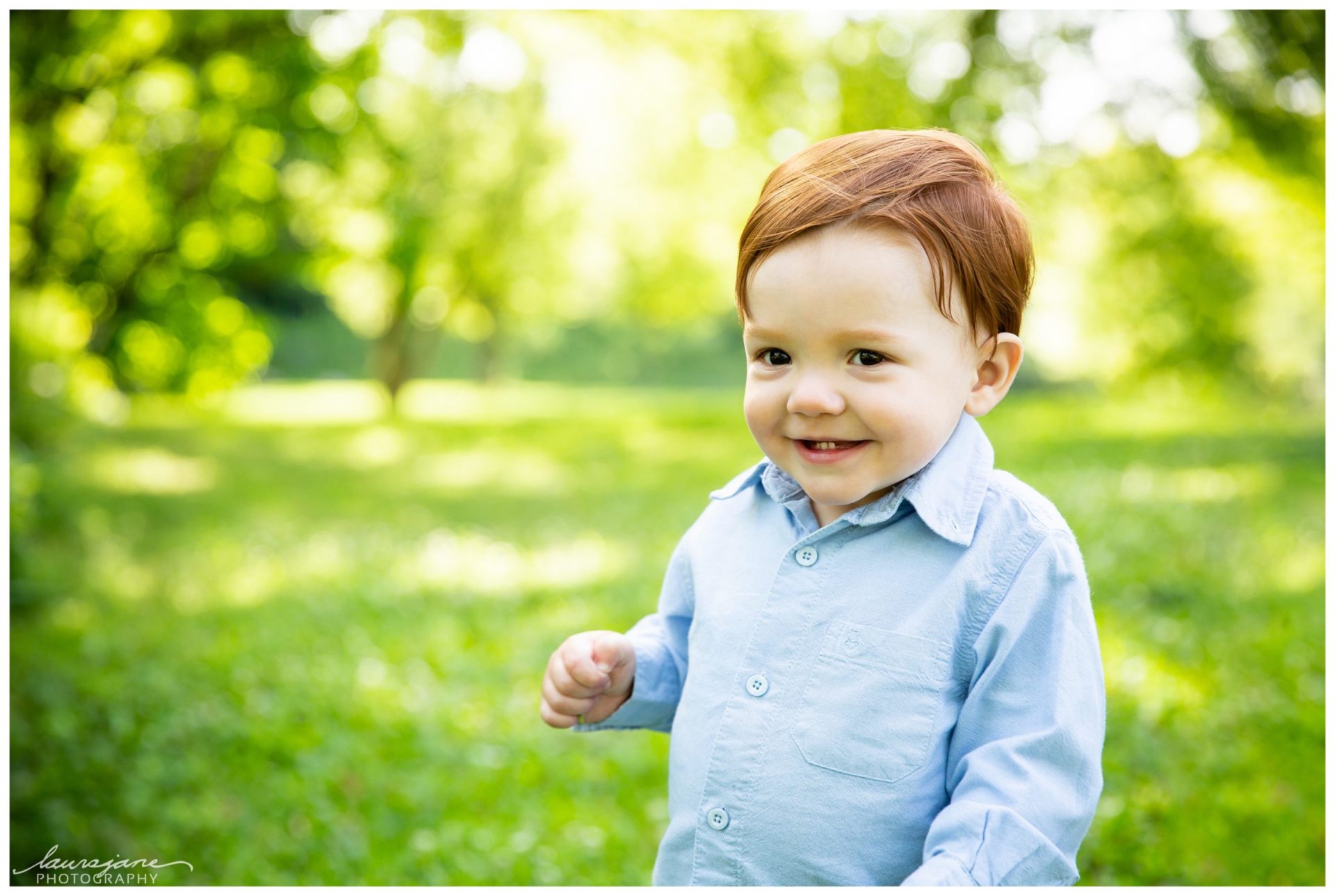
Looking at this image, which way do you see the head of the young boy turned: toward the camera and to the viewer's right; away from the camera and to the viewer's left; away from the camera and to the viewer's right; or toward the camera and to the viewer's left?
toward the camera and to the viewer's left

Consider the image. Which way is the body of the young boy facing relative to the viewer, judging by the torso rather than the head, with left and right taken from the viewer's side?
facing the viewer and to the left of the viewer

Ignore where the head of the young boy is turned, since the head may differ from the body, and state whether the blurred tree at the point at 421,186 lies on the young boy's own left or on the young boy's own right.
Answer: on the young boy's own right
